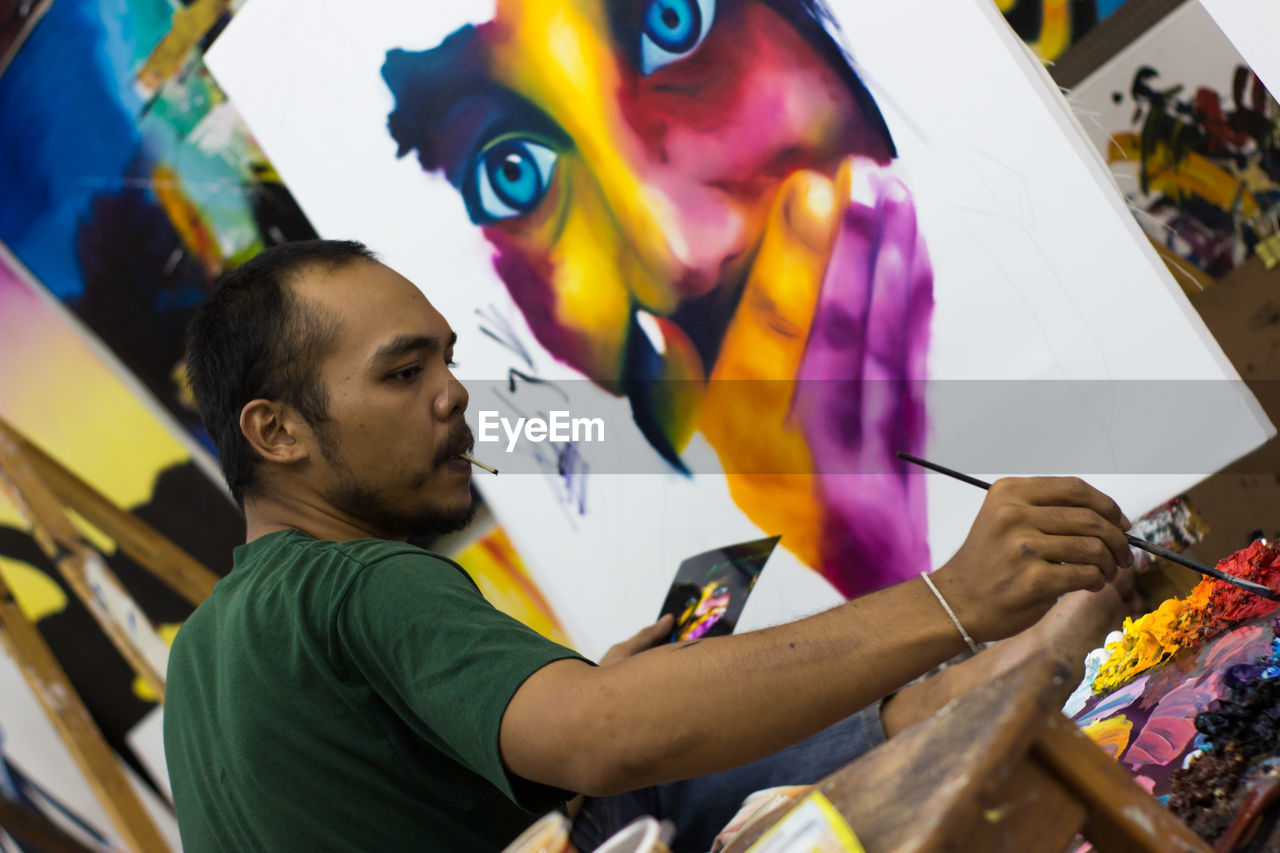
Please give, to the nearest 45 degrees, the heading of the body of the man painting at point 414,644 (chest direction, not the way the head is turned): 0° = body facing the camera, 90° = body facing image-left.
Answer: approximately 270°

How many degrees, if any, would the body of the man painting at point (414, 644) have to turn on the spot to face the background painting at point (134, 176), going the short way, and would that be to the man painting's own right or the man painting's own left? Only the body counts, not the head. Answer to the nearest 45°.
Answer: approximately 90° to the man painting's own left

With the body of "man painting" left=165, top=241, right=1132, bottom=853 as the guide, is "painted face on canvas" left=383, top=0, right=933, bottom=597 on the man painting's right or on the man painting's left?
on the man painting's left

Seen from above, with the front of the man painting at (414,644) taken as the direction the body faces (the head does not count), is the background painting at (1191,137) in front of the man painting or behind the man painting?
in front

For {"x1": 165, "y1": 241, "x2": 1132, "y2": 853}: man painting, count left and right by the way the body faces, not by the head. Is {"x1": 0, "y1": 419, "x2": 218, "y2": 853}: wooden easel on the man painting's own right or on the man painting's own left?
on the man painting's own left

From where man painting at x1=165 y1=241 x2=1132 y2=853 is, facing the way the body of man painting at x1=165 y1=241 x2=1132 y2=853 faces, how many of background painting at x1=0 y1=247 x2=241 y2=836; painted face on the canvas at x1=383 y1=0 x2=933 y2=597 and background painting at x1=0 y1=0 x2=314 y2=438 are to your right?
0

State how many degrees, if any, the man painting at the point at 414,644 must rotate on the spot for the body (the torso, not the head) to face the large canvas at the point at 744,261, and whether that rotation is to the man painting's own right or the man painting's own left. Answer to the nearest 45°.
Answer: approximately 45° to the man painting's own left

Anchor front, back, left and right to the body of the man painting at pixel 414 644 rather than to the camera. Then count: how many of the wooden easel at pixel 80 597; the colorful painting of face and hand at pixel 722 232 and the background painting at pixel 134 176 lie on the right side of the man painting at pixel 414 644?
0

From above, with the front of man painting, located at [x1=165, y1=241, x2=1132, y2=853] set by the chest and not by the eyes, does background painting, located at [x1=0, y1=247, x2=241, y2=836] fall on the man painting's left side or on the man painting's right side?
on the man painting's left side

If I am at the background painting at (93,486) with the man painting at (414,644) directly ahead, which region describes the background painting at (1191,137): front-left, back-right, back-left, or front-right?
front-left

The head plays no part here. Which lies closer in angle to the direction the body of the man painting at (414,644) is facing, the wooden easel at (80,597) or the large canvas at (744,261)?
the large canvas
